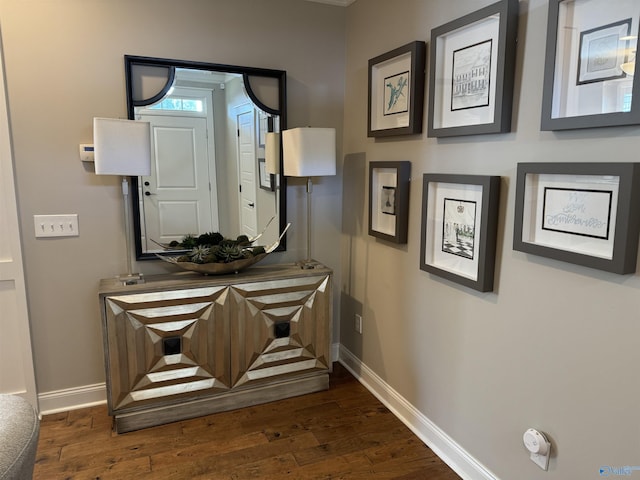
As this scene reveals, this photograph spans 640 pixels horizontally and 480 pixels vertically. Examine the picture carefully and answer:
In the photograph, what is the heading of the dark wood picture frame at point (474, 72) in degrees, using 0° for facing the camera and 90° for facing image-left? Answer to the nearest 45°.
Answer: approximately 45°

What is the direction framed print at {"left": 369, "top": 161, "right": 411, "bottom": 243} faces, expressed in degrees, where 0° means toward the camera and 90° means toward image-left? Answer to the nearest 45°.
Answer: approximately 45°
